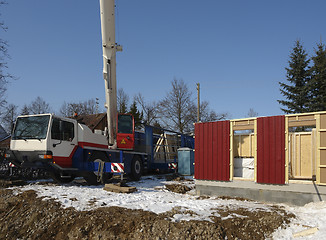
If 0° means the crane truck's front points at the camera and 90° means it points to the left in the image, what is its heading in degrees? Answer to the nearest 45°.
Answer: approximately 45°

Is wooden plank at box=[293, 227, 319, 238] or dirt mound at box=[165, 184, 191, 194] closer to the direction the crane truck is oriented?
the wooden plank
